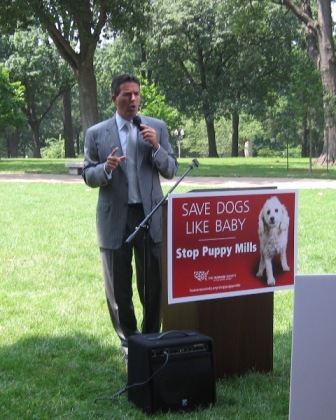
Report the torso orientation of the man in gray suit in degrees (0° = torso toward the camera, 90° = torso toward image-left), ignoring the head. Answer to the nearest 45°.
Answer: approximately 0°

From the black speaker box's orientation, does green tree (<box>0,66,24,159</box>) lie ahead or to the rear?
to the rear

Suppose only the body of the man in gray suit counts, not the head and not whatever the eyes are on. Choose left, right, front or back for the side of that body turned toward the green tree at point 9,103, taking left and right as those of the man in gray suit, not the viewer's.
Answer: back

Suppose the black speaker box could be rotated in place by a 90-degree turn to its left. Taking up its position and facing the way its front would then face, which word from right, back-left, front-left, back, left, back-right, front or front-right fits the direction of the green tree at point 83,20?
front-left

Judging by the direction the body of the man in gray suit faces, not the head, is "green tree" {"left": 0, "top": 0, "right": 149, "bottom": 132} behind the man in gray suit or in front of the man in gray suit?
behind

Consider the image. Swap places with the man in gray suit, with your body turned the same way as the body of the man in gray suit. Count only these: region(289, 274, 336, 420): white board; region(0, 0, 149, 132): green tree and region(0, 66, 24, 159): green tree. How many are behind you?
2

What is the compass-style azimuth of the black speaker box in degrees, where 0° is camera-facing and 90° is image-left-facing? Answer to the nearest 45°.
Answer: approximately 315°

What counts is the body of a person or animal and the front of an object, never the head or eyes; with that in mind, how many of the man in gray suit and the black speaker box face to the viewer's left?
0

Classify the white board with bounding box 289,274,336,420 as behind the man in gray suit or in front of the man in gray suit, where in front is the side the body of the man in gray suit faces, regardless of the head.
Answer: in front
